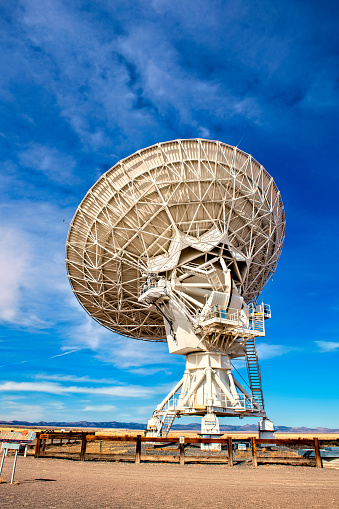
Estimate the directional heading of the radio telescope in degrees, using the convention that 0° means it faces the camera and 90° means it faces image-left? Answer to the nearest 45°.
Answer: approximately 135°
